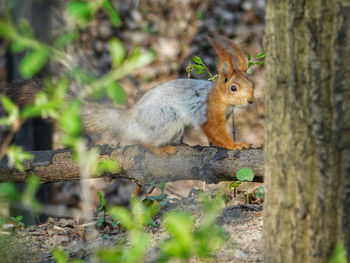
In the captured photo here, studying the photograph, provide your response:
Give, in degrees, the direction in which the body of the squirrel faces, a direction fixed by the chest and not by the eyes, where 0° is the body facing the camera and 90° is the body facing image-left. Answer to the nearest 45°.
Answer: approximately 270°

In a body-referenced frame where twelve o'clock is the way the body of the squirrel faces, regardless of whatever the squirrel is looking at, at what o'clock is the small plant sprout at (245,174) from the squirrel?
The small plant sprout is roughly at 2 o'clock from the squirrel.
